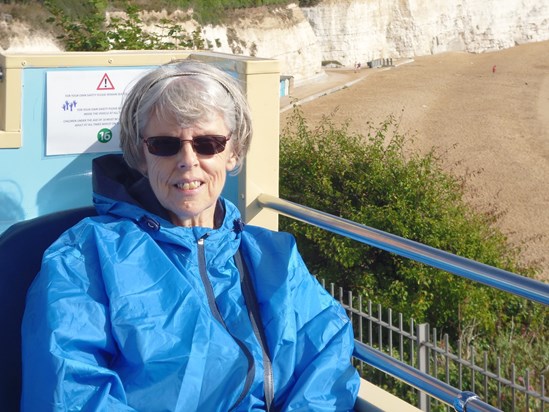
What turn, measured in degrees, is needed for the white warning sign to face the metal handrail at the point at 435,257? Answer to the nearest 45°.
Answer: approximately 45° to its left

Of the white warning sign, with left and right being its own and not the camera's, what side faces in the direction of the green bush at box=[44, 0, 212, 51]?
back

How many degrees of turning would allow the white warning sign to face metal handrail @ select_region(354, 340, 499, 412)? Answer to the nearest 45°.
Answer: approximately 45° to its left

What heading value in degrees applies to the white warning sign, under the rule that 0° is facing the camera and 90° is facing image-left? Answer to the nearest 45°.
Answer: approximately 0°

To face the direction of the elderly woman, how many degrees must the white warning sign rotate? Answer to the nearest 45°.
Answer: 0° — it already faces them

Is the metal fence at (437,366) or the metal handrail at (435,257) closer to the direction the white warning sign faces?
the metal handrail
